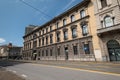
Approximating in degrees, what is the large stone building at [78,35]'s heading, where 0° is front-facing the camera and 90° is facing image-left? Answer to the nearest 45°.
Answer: approximately 45°

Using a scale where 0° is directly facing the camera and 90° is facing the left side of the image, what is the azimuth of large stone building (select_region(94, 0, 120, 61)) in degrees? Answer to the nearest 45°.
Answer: approximately 45°
